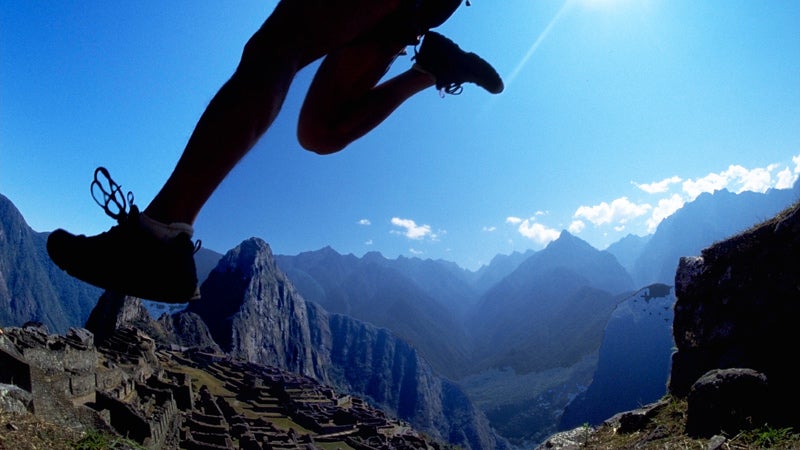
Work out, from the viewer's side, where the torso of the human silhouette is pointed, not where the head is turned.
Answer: to the viewer's left

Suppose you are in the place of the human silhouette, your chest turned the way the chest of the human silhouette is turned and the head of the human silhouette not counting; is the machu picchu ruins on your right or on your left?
on your right

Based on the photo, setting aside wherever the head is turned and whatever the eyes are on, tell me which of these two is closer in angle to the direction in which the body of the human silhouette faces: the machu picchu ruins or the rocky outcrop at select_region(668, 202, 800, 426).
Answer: the machu picchu ruins
